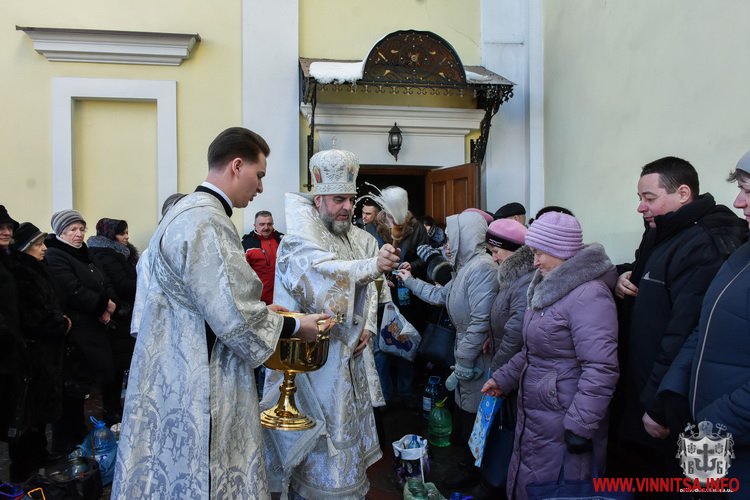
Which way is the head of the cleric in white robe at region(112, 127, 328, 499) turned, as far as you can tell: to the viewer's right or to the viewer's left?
to the viewer's right

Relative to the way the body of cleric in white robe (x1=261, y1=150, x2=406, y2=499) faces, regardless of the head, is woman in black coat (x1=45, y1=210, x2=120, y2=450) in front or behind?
behind

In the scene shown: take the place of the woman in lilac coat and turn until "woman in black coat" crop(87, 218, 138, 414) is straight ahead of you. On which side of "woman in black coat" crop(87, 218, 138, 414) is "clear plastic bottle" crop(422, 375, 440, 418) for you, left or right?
right

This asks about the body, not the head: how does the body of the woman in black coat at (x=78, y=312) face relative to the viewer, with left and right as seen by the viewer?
facing the viewer and to the right of the viewer

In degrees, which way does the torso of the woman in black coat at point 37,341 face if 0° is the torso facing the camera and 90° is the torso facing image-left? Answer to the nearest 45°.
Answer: approximately 270°

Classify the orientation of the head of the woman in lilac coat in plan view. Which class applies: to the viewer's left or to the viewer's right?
to the viewer's left

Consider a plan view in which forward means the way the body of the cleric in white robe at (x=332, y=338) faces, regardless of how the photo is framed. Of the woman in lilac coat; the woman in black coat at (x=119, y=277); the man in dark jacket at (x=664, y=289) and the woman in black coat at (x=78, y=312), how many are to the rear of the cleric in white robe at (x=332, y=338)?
2

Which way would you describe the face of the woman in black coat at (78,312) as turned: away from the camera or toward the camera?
toward the camera

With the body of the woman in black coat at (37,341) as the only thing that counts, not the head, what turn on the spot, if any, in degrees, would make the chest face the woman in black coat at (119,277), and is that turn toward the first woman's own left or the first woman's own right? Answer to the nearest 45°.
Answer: approximately 45° to the first woman's own left

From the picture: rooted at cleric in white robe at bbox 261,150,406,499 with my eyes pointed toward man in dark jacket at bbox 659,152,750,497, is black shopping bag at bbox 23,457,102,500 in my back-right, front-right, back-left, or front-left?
back-right
